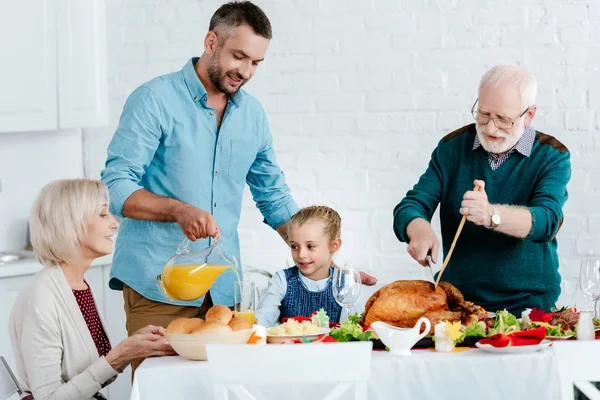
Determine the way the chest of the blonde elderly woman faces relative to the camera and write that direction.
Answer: to the viewer's right

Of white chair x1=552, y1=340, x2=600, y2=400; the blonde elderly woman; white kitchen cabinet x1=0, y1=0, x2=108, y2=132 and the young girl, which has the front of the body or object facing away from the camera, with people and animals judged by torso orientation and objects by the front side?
the white chair

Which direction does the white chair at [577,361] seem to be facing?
away from the camera

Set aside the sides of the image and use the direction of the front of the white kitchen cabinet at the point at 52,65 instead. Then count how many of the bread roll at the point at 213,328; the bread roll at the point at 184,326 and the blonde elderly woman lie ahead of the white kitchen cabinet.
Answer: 3

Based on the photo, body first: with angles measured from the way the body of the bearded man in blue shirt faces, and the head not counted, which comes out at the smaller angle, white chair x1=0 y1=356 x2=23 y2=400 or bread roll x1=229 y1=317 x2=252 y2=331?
the bread roll

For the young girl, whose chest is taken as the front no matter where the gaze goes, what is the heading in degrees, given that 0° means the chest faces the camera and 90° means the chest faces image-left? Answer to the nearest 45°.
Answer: approximately 0°

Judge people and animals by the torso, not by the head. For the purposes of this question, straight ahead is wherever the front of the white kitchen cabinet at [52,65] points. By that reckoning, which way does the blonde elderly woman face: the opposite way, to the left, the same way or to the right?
to the left

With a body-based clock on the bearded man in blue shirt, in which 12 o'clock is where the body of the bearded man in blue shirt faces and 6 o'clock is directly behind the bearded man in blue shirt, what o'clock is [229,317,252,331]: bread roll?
The bread roll is roughly at 1 o'clock from the bearded man in blue shirt.

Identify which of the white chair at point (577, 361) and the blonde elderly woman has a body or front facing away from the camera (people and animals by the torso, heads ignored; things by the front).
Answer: the white chair

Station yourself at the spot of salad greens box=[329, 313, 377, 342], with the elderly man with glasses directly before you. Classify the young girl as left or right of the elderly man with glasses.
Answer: left
